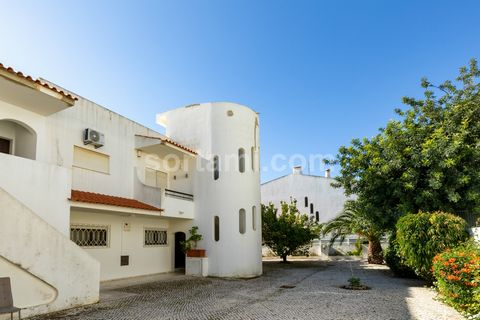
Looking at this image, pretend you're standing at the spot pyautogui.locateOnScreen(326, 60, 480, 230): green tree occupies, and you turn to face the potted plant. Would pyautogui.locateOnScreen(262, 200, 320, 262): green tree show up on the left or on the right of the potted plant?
right

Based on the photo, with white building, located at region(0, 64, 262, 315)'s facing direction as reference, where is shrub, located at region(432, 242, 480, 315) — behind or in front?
in front

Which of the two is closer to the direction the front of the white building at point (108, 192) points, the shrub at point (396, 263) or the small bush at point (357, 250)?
the shrub

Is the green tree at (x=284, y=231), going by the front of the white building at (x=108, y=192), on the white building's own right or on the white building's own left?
on the white building's own left

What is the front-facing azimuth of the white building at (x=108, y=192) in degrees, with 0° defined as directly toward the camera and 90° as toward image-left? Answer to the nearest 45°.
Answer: approximately 315°

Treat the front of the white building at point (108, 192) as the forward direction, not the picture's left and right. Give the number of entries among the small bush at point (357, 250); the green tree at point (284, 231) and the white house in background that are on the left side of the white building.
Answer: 3

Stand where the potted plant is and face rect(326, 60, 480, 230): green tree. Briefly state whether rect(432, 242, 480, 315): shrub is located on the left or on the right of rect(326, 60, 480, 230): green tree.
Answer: right

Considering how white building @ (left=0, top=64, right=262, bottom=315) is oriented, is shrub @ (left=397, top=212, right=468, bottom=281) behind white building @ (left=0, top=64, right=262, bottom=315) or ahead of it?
ahead

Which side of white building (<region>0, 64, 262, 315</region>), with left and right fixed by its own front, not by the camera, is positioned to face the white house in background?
left

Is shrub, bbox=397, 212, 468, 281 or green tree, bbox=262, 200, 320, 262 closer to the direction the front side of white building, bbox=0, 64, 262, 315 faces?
the shrub

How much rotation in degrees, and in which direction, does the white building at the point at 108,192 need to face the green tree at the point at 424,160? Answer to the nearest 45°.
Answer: approximately 45° to its left

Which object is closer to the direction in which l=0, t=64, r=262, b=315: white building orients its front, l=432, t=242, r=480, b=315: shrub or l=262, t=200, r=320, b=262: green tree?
the shrub

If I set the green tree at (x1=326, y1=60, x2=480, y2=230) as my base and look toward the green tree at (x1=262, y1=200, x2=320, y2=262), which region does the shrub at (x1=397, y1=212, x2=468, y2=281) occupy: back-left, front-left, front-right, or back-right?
back-left
